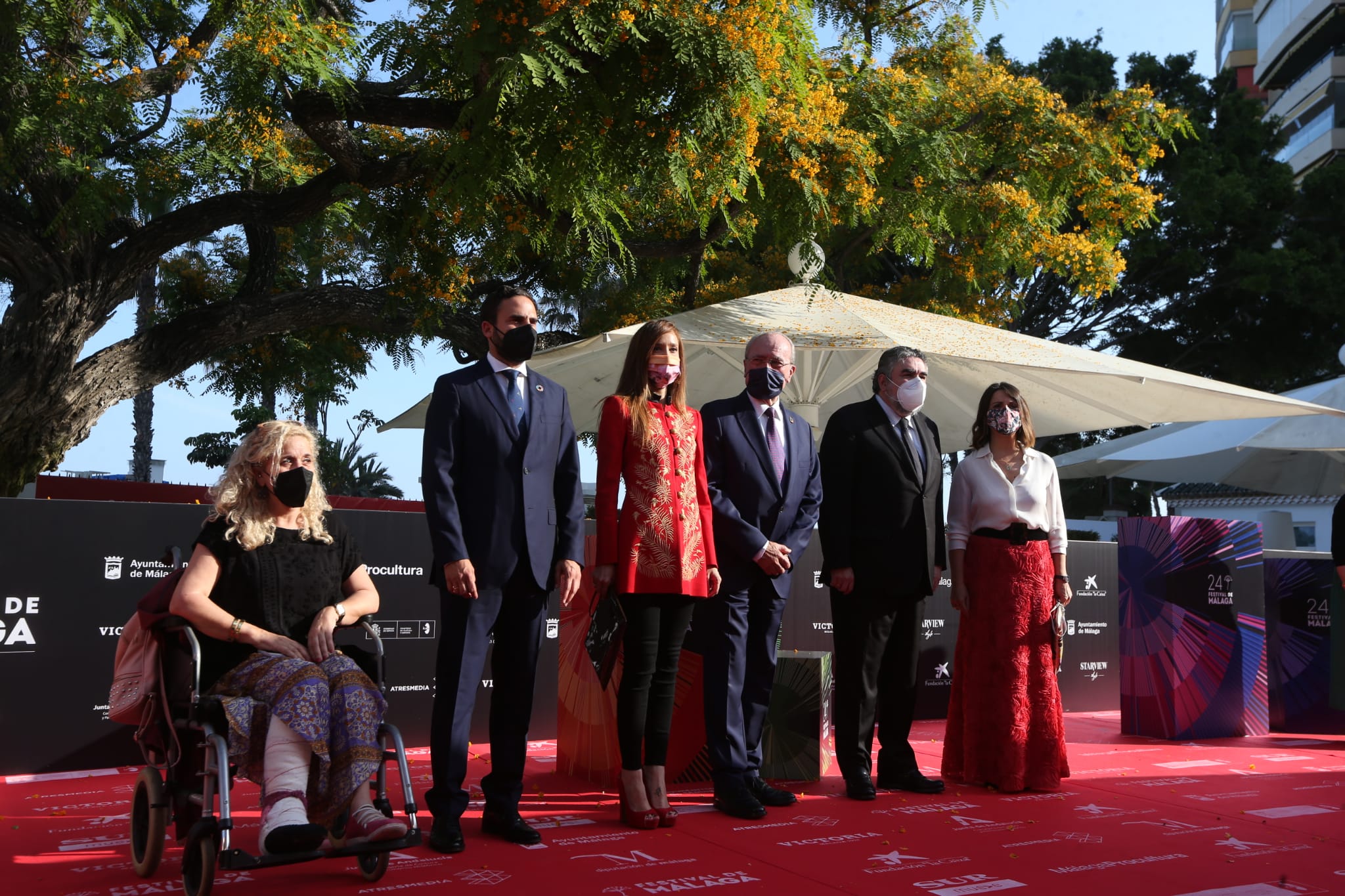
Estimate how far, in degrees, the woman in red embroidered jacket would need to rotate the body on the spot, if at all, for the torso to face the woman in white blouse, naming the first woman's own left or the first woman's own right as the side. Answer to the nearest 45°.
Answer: approximately 90° to the first woman's own left

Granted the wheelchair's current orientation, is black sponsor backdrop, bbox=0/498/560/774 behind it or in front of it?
behind

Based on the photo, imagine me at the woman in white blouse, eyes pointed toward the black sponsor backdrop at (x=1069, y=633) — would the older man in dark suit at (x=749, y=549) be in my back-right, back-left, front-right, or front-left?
back-left

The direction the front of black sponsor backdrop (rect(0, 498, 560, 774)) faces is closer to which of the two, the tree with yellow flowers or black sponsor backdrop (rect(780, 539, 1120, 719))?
the black sponsor backdrop

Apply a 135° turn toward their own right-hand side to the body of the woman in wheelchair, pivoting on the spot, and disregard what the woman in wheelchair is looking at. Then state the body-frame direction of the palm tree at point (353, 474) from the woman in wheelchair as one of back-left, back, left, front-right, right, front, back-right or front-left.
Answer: right
